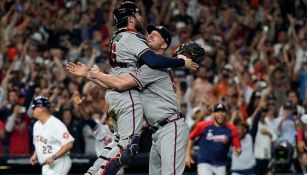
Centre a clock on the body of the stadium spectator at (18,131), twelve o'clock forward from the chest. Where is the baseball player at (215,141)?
The baseball player is roughly at 10 o'clock from the stadium spectator.

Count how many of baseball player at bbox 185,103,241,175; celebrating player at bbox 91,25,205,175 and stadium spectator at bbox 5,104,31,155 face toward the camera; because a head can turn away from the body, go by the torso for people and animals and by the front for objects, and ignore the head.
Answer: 2

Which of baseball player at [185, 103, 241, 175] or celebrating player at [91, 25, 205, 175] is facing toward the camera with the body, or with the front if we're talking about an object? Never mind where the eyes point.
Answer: the baseball player

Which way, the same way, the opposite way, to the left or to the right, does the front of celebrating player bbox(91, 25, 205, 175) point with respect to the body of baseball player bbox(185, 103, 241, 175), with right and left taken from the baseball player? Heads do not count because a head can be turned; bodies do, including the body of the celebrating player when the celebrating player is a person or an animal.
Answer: to the right

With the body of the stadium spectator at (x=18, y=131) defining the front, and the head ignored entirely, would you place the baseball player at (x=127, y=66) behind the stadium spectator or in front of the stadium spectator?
in front

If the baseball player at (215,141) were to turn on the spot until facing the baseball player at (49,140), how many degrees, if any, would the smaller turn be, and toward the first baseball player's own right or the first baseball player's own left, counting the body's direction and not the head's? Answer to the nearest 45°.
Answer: approximately 45° to the first baseball player's own right

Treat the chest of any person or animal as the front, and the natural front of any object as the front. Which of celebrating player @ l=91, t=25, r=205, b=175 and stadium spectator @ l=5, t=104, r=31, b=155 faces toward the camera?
the stadium spectator

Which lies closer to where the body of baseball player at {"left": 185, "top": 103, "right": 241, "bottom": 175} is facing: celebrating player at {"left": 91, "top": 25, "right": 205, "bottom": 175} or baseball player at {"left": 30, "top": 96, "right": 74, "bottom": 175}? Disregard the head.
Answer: the celebrating player

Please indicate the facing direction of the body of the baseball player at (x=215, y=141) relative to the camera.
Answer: toward the camera

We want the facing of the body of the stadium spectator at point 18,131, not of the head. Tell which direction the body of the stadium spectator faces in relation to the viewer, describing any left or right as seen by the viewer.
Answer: facing the viewer

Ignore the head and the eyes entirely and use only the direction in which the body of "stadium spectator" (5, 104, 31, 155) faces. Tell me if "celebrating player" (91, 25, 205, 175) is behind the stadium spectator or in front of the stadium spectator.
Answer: in front

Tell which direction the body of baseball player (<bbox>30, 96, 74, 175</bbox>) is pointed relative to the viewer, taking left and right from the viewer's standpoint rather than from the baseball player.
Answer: facing the viewer and to the left of the viewer

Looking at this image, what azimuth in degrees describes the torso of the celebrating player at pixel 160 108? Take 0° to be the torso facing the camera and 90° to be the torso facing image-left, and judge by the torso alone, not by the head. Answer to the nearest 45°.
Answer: approximately 90°
